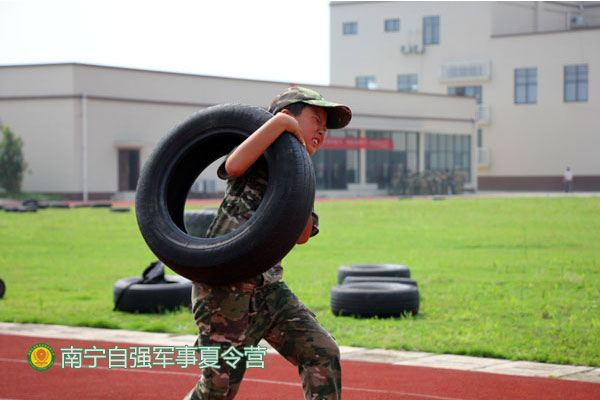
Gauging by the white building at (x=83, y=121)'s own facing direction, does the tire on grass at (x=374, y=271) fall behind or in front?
in front

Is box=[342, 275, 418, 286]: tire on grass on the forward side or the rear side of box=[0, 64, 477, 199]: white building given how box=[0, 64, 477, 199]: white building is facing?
on the forward side

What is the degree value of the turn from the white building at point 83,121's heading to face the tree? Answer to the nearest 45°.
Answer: approximately 135° to its right

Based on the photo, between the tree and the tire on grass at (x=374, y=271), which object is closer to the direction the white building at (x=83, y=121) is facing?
the tire on grass

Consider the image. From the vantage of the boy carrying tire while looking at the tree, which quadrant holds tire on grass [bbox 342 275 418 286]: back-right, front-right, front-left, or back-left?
front-right

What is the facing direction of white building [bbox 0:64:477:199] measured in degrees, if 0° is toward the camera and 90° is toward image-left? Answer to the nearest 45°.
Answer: approximately 315°

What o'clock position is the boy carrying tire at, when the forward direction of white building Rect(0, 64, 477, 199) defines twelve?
The boy carrying tire is roughly at 1 o'clock from the white building.

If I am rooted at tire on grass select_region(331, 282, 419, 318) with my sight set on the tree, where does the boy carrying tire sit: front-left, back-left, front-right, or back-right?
back-left

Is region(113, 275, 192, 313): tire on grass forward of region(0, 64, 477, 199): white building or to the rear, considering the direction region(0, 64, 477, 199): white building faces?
forward

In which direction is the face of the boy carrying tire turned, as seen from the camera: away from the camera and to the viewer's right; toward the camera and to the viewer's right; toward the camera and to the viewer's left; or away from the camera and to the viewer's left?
toward the camera and to the viewer's right
